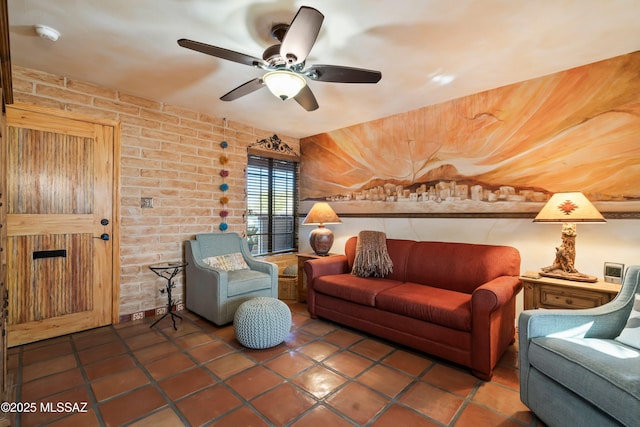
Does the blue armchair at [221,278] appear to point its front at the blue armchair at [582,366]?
yes

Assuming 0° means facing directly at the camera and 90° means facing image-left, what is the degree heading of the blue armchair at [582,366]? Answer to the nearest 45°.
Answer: approximately 45°

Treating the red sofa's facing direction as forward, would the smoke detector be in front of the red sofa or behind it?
in front

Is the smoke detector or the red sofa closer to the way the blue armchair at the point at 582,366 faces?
the smoke detector

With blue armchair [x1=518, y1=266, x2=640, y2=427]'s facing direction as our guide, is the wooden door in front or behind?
in front

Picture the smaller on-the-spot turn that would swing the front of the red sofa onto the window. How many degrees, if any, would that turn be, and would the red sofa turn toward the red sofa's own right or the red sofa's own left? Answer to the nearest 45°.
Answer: approximately 90° to the red sofa's own right

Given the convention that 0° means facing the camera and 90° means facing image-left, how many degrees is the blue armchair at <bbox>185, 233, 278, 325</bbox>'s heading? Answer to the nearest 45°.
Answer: approximately 315°
